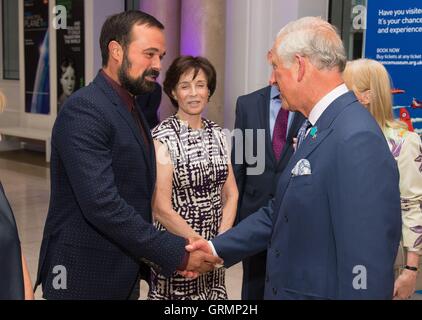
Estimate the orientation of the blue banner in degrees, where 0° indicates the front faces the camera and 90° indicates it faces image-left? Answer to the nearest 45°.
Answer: approximately 0°

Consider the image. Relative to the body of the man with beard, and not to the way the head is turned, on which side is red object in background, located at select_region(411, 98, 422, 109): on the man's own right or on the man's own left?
on the man's own left

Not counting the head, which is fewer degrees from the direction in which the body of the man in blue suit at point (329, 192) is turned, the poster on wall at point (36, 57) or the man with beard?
the man with beard

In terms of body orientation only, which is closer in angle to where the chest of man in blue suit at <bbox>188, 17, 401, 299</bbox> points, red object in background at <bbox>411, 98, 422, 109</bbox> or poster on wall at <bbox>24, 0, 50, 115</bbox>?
the poster on wall

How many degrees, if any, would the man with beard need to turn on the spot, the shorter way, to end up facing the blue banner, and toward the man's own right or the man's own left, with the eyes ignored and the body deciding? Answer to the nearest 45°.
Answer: approximately 45° to the man's own left

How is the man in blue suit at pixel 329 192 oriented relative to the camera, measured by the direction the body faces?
to the viewer's left

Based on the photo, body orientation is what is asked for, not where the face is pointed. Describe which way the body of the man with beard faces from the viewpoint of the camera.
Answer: to the viewer's right

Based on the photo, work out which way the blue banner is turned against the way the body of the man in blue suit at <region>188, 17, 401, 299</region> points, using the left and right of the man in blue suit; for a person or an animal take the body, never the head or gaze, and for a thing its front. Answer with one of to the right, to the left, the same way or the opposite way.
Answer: to the left

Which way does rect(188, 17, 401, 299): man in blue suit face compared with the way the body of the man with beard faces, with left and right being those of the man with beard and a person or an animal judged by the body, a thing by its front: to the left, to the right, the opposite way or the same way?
the opposite way

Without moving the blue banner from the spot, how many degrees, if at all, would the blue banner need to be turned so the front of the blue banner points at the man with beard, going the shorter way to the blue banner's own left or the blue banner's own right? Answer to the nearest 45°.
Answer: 0° — it already faces them

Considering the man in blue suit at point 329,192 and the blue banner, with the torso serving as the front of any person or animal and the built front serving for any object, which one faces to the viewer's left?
the man in blue suit

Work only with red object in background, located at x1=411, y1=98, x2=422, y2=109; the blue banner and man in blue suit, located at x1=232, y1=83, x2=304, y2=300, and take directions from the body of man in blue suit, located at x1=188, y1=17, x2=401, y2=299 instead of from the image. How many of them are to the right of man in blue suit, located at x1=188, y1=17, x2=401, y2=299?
3

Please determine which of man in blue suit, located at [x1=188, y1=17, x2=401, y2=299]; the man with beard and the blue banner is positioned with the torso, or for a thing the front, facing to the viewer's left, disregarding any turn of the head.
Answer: the man in blue suit

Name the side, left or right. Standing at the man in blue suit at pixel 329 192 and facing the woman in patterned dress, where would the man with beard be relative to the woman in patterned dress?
left

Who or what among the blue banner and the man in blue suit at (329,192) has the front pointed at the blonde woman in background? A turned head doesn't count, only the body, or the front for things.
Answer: the blue banner

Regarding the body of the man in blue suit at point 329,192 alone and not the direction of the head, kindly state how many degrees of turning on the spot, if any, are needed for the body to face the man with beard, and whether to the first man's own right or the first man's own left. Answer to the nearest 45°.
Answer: approximately 45° to the first man's own right
